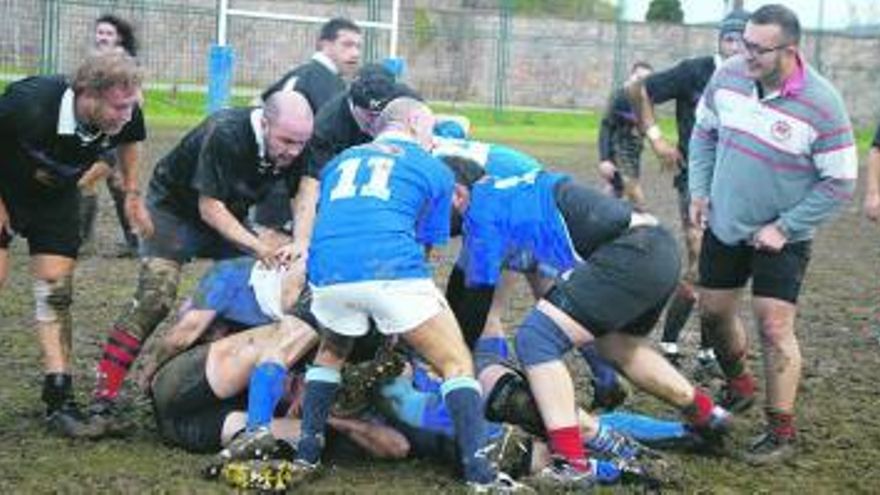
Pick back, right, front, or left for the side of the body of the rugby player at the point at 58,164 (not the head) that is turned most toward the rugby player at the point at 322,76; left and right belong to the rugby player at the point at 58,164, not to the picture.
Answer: left

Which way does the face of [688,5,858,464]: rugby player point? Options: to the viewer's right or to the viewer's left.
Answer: to the viewer's left

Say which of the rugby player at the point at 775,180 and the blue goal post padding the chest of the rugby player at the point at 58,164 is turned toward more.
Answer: the rugby player

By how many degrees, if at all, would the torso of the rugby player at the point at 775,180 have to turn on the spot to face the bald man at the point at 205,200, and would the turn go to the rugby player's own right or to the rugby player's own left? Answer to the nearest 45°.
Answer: approximately 45° to the rugby player's own right

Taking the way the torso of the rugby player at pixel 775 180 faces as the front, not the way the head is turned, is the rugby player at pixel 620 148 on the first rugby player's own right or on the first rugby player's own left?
on the first rugby player's own right

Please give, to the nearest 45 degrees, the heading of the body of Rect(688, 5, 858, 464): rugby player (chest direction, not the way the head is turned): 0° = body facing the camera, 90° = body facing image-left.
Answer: approximately 45°

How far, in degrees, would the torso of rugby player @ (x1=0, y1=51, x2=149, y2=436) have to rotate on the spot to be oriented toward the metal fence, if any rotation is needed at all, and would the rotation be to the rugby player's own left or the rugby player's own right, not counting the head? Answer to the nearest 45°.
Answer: approximately 135° to the rugby player's own left
